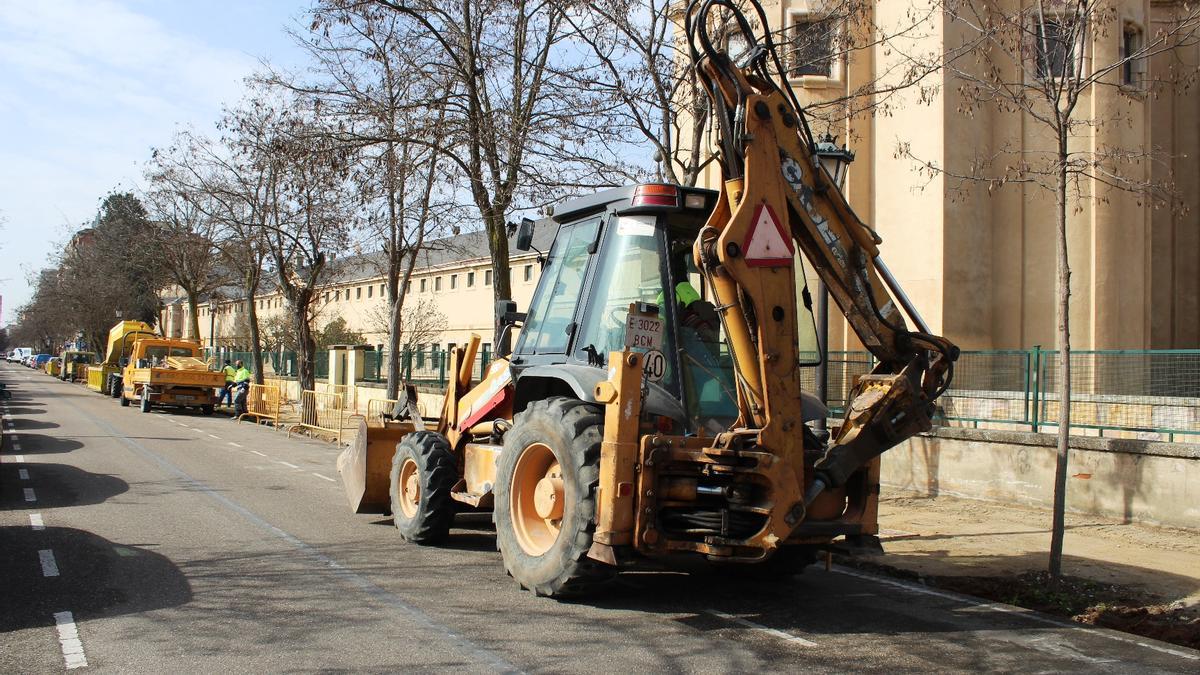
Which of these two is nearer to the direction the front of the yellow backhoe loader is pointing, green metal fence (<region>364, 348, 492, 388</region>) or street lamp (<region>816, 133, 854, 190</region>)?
the green metal fence

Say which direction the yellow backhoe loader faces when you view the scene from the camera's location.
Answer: facing away from the viewer and to the left of the viewer

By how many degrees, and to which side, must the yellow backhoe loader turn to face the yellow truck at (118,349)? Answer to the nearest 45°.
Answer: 0° — it already faces it

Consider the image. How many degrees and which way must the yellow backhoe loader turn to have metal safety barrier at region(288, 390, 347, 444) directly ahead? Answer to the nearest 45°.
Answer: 0° — it already faces it

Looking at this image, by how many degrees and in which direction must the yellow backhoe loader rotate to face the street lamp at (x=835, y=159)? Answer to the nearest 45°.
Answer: approximately 90° to its right

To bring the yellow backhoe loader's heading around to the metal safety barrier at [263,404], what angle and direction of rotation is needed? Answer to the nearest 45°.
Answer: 0° — it already faces it

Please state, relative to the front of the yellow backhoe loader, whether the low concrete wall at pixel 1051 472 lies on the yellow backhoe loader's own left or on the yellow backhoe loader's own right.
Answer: on the yellow backhoe loader's own right

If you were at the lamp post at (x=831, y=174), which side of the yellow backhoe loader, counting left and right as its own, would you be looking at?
right
